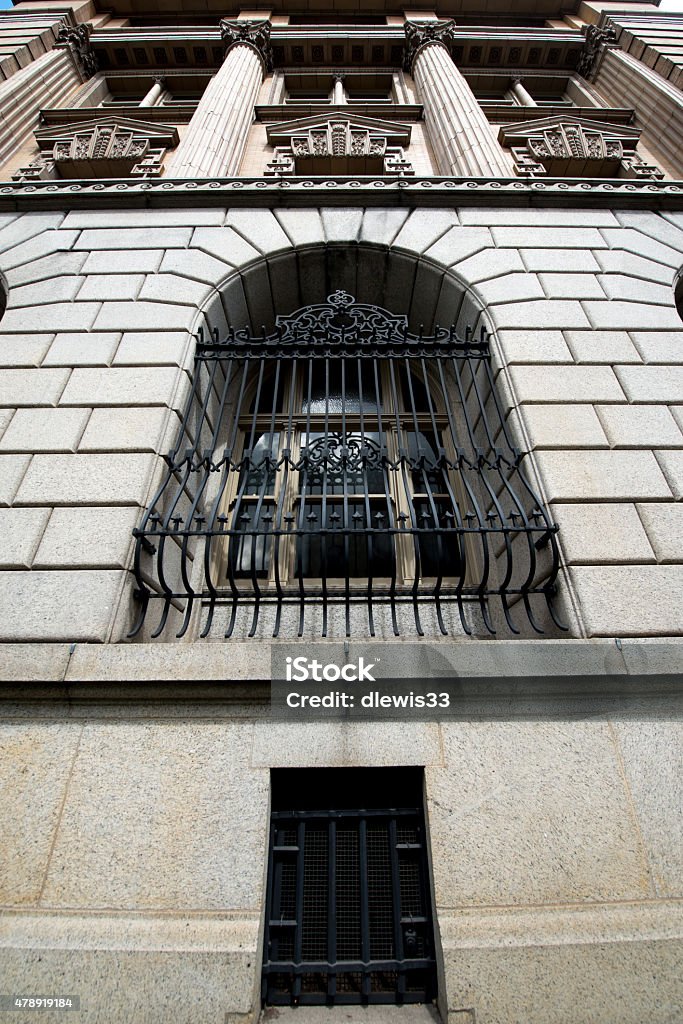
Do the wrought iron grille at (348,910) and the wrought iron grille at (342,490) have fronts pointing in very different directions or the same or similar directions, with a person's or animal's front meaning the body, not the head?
same or similar directions

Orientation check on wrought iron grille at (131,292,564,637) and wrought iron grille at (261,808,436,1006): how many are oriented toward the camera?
2

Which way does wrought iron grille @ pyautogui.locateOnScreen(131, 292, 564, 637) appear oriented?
toward the camera

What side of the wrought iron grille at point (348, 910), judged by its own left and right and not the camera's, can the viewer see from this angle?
front
